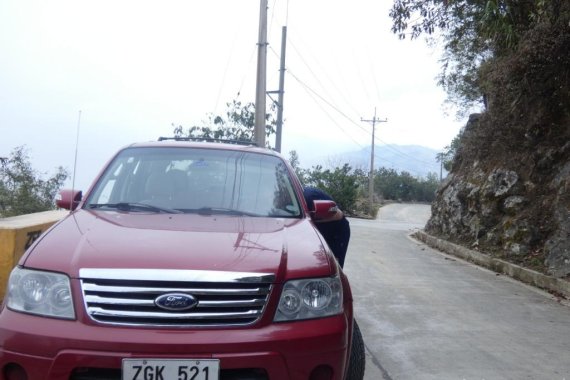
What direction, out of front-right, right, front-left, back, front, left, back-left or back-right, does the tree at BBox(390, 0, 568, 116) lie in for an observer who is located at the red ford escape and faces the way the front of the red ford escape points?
back-left

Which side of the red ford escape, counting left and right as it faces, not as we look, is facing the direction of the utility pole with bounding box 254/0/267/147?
back

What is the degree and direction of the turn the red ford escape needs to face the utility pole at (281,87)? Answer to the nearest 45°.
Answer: approximately 180°

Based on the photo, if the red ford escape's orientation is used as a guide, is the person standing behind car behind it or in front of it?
behind

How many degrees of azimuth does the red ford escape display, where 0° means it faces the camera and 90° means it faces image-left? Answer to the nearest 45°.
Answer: approximately 0°
